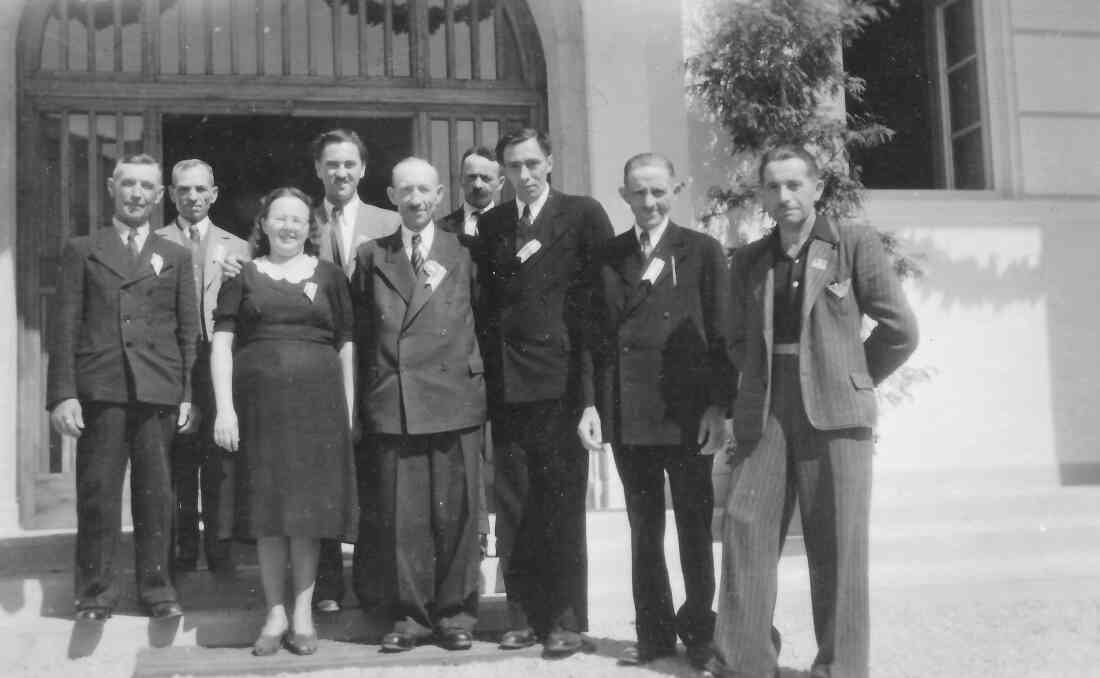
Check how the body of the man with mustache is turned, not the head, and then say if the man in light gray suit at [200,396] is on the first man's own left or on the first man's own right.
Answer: on the first man's own right

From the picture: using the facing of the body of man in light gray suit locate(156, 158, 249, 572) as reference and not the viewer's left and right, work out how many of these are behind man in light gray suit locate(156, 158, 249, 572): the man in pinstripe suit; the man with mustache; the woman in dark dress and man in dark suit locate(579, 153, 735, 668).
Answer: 0

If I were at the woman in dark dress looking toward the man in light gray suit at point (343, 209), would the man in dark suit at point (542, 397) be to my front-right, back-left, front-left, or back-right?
front-right

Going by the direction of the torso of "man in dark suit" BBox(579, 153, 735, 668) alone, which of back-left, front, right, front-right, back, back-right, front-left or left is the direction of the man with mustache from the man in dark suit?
right

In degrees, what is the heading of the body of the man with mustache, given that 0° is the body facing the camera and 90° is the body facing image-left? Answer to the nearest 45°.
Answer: approximately 0°

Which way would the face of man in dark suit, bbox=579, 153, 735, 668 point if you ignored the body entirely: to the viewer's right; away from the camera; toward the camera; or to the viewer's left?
toward the camera

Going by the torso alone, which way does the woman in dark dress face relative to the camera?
toward the camera

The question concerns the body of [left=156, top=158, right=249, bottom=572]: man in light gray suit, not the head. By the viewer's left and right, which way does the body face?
facing the viewer

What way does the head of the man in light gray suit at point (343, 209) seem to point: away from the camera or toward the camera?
toward the camera

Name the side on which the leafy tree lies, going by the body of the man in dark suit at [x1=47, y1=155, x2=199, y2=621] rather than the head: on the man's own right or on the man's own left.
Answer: on the man's own left

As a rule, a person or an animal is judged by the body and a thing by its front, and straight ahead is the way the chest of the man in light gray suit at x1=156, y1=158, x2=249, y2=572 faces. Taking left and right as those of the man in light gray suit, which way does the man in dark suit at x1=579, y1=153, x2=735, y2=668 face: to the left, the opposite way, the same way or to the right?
the same way

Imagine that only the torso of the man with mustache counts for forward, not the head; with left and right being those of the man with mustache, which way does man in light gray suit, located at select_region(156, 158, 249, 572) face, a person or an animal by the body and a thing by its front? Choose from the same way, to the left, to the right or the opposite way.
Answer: the same way

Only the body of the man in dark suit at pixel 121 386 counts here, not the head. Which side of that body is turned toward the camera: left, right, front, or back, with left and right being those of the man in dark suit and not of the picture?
front

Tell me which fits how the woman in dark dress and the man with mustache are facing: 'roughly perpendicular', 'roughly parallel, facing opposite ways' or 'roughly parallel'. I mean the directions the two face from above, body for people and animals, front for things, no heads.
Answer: roughly parallel

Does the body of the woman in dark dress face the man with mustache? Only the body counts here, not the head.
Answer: no

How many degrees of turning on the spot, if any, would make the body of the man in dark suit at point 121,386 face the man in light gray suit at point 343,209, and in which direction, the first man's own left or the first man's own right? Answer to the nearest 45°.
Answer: approximately 90° to the first man's own left

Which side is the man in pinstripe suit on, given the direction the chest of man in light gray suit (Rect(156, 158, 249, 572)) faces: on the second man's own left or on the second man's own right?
on the second man's own left

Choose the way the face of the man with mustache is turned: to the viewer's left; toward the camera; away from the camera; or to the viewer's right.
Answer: toward the camera
